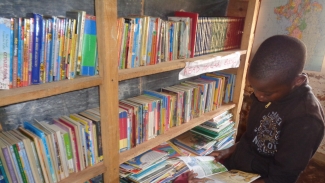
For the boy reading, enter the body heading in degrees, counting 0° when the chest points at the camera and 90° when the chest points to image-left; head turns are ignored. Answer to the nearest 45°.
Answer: approximately 45°

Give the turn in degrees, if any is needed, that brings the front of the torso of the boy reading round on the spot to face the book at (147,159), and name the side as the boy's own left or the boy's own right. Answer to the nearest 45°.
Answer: approximately 45° to the boy's own right

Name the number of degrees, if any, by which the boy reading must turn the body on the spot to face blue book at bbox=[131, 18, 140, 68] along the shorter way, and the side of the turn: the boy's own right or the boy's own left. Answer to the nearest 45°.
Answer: approximately 45° to the boy's own right

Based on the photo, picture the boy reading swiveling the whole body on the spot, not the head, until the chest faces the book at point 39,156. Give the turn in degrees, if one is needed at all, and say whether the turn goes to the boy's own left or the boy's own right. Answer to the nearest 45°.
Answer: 0° — they already face it

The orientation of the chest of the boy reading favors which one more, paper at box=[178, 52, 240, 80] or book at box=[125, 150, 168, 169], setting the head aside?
the book
